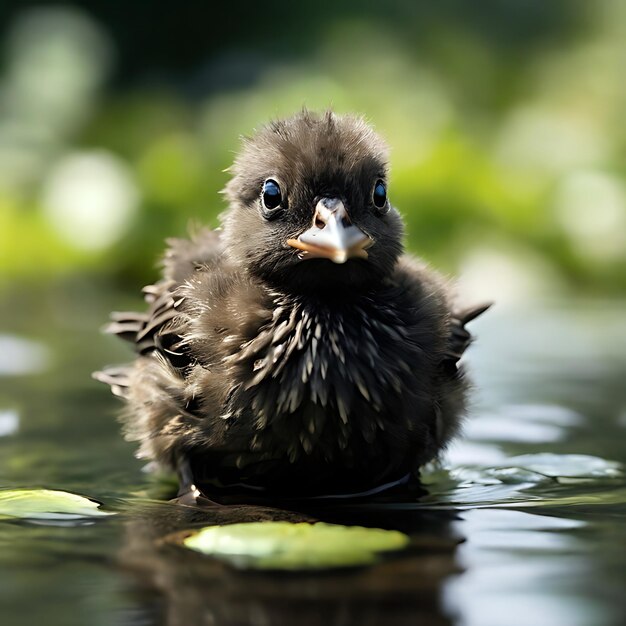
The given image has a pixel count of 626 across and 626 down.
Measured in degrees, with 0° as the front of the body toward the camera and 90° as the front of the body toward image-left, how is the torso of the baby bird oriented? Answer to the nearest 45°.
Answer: approximately 0°

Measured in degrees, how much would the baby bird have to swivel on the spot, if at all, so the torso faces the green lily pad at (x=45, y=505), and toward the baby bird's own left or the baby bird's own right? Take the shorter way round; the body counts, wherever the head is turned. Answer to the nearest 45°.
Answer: approximately 90° to the baby bird's own right
